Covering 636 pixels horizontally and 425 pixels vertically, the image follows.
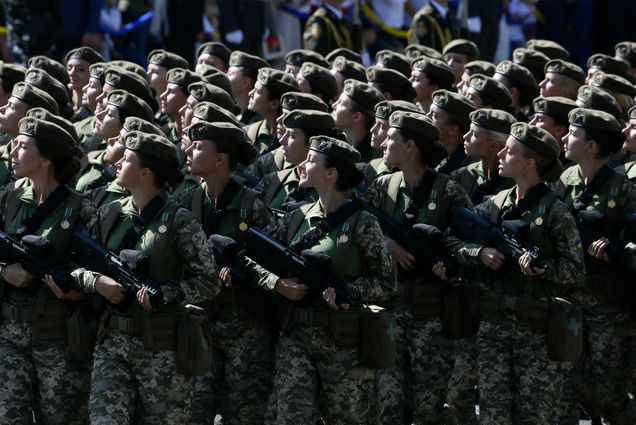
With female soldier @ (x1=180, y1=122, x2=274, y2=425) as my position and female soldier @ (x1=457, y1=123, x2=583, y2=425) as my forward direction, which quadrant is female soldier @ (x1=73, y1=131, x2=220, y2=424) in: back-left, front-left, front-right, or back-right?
back-right

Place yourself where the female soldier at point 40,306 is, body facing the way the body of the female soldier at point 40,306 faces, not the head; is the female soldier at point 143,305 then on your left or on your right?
on your left

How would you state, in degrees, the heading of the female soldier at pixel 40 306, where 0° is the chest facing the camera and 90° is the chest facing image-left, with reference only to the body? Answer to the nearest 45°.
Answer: approximately 45°
